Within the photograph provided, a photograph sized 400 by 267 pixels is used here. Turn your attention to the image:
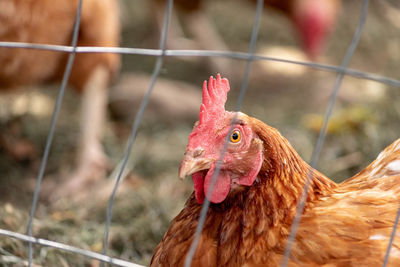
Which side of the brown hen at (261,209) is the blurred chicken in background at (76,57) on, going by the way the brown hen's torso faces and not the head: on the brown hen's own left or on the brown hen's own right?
on the brown hen's own right

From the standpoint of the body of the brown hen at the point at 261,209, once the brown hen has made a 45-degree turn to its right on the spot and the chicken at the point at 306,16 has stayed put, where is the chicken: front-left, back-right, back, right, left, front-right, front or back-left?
right

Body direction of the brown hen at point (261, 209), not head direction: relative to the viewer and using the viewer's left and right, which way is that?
facing the viewer and to the left of the viewer
